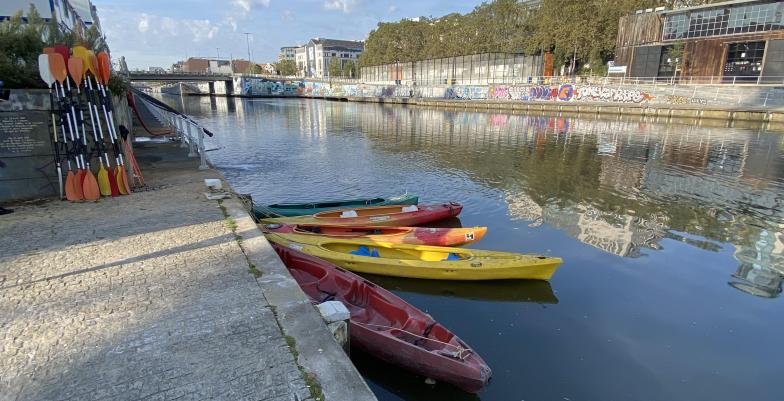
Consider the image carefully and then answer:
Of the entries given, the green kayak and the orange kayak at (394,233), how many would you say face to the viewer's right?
2

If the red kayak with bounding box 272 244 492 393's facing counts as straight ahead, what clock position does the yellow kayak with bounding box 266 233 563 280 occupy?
The yellow kayak is roughly at 8 o'clock from the red kayak.

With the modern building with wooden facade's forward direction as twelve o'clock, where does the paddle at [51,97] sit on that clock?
The paddle is roughly at 11 o'clock from the modern building with wooden facade.

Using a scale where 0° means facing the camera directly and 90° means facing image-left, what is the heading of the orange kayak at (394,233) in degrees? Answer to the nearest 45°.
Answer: approximately 270°

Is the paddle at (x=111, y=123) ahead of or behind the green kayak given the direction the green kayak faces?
behind

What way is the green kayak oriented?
to the viewer's right

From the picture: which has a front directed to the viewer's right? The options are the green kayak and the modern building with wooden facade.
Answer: the green kayak

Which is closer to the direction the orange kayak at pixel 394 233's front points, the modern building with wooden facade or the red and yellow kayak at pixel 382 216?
the modern building with wooden facade

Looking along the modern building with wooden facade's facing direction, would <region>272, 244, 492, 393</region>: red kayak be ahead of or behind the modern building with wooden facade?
ahead

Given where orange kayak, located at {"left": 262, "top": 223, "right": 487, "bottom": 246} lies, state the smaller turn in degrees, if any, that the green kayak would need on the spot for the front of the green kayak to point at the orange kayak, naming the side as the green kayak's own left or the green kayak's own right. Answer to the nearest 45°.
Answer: approximately 45° to the green kayak's own right

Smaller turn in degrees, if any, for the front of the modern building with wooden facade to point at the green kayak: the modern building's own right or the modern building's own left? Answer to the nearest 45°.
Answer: approximately 45° to the modern building's own left

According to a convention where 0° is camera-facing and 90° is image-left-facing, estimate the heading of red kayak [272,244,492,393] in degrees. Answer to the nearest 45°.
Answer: approximately 315°

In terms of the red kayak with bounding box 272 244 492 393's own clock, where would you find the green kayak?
The green kayak is roughly at 7 o'clock from the red kayak.

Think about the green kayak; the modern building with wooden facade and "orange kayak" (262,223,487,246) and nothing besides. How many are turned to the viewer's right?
2
